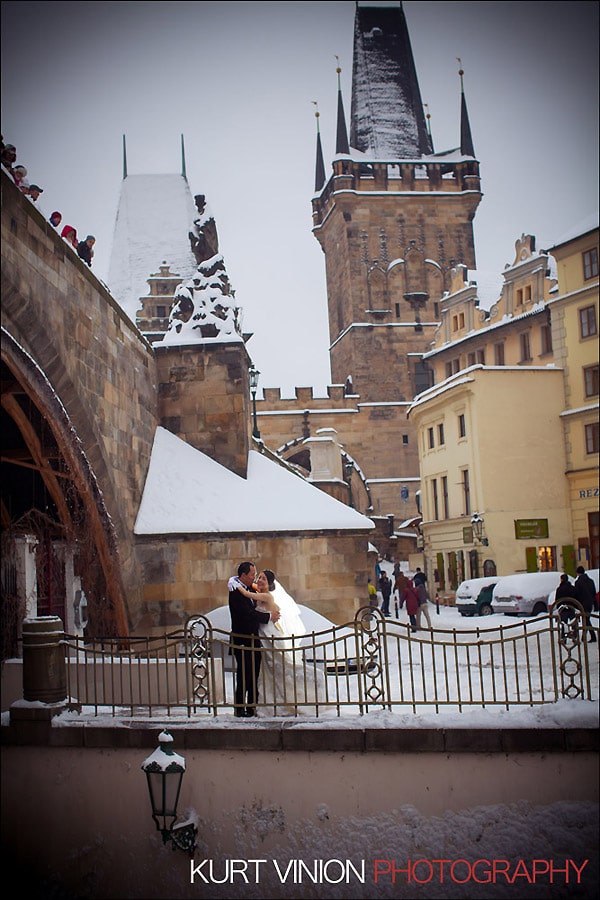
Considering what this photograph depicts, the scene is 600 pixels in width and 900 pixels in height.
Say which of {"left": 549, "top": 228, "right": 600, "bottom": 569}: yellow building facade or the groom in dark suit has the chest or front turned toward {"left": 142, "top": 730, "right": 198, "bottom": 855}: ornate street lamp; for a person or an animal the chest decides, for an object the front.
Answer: the yellow building facade

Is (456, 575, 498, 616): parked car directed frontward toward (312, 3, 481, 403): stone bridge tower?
no

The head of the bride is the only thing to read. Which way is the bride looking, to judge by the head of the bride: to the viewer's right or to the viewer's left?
to the viewer's left

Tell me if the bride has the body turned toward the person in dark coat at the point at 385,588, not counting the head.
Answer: no

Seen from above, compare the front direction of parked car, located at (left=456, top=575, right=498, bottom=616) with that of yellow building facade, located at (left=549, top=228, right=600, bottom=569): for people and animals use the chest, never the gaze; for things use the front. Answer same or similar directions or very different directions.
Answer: same or similar directions

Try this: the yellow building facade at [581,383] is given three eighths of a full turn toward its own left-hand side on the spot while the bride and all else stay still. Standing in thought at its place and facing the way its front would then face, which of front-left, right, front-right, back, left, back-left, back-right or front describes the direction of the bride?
back-right

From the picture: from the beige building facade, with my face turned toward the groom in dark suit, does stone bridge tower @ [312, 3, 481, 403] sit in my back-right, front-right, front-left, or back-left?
back-right

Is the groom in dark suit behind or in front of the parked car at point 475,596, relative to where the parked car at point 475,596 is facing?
in front

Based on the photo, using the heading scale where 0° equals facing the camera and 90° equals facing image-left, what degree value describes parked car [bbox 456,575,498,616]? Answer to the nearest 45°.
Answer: approximately 45°

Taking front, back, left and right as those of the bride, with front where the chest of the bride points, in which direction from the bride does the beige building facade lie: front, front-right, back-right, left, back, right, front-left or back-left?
back-right

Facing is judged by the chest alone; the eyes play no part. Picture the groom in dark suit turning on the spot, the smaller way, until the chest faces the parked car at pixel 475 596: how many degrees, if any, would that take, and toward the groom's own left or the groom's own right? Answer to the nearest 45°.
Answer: approximately 45° to the groom's own left

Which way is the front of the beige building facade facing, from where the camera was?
facing the viewer and to the left of the viewer

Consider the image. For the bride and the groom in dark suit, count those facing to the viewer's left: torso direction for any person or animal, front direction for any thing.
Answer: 1

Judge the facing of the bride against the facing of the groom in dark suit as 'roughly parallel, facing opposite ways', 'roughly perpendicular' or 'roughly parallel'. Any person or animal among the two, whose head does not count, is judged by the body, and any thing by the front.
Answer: roughly parallel, facing opposite ways

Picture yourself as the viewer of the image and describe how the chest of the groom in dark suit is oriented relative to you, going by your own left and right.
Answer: facing to the right of the viewer

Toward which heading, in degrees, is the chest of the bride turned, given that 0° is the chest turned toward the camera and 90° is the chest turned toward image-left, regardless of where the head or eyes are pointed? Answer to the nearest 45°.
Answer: approximately 90°

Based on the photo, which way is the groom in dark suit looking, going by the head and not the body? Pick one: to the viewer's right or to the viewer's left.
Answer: to the viewer's right
